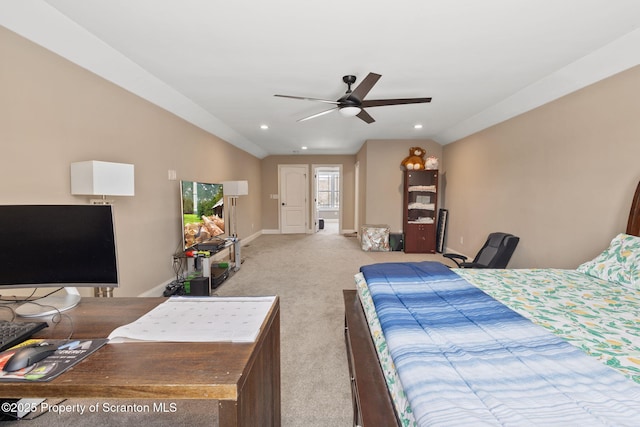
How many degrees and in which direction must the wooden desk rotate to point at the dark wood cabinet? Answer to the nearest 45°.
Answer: approximately 135° to its left

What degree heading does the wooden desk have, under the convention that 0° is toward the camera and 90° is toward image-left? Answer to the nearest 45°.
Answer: approximately 0°

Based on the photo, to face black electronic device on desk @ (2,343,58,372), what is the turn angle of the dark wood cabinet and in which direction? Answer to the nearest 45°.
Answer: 0° — it already faces it

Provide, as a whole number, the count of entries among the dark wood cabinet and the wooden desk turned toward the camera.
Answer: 2

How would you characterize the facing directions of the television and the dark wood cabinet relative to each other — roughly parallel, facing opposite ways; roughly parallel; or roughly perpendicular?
roughly perpendicular

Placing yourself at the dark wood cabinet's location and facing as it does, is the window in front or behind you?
behind

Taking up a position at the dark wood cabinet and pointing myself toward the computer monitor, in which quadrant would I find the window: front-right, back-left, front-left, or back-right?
back-right

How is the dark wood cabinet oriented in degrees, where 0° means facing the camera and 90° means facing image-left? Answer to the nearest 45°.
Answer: approximately 0°

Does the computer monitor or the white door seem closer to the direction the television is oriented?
the computer monitor

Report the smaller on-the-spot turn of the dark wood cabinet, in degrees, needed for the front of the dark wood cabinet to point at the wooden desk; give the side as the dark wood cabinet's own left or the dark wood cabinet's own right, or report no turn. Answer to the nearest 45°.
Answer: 0° — it already faces it

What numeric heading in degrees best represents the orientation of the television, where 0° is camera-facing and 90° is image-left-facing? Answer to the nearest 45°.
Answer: approximately 315°
